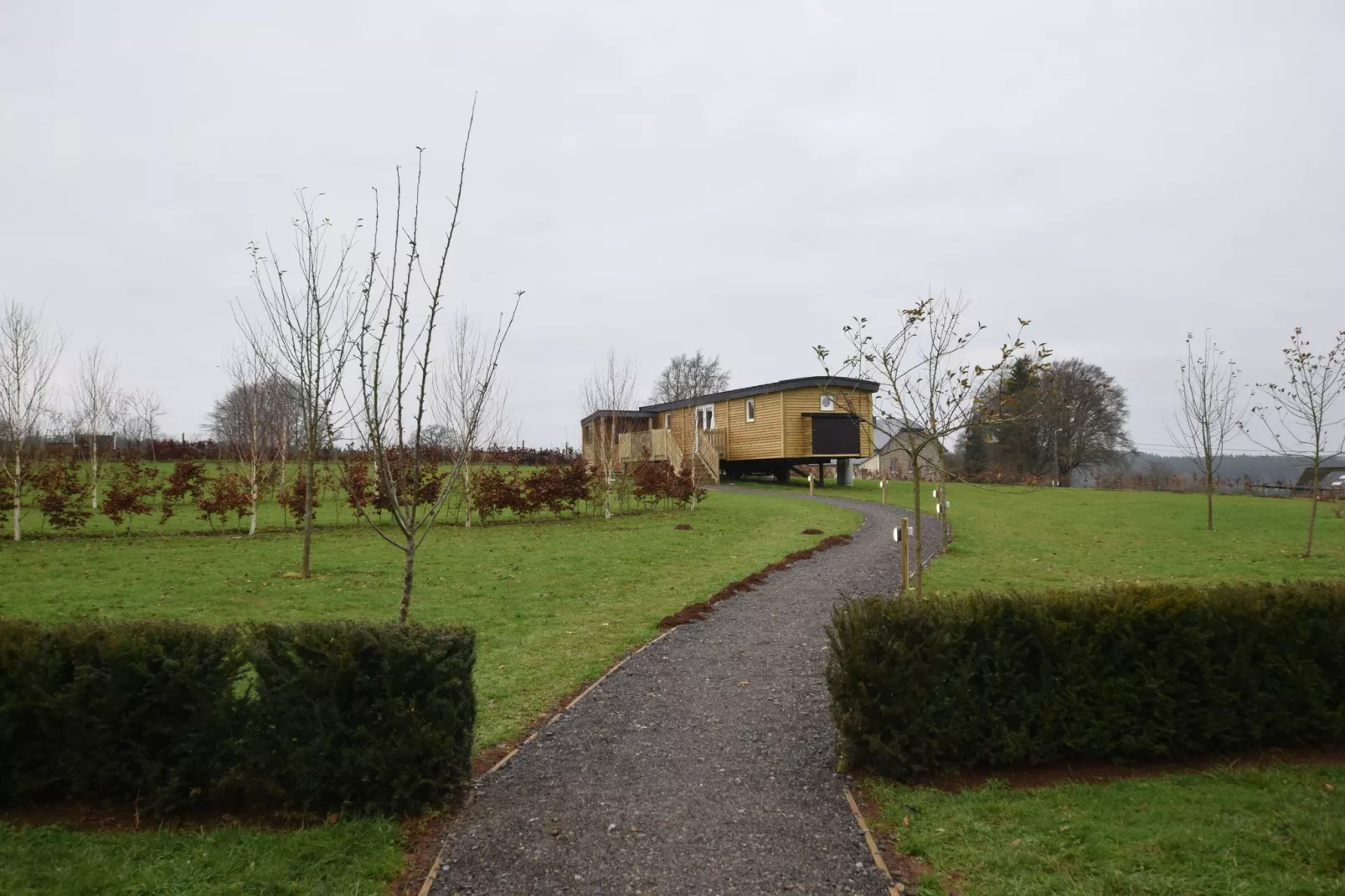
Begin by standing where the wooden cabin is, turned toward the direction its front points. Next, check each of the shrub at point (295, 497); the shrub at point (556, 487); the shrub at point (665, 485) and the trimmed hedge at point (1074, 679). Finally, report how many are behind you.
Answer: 0

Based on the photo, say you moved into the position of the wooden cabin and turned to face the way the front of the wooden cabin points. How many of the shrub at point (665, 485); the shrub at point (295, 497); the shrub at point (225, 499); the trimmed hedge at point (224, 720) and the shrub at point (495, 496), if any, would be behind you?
0

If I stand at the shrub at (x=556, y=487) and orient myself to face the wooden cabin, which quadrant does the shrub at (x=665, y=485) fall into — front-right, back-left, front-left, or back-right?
front-right

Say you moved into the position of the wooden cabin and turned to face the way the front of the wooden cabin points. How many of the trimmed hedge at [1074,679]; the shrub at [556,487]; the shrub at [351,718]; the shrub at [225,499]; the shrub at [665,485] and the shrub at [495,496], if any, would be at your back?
0

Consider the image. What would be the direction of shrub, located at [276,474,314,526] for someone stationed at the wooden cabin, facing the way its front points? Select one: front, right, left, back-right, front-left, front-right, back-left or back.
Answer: front

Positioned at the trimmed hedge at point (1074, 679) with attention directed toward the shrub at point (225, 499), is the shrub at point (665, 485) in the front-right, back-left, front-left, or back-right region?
front-right

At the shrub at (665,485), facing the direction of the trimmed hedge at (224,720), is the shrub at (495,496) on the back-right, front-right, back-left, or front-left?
front-right

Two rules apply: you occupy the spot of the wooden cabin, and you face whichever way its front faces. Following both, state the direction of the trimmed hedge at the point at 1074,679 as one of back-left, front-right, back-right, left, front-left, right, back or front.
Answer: front-left

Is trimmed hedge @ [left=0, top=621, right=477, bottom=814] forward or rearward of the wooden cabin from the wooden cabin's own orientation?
forward

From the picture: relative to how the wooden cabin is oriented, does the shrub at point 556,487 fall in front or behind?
in front

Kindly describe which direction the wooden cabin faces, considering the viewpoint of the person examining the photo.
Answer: facing the viewer and to the left of the viewer

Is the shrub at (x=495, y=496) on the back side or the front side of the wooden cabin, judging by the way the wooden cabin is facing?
on the front side
